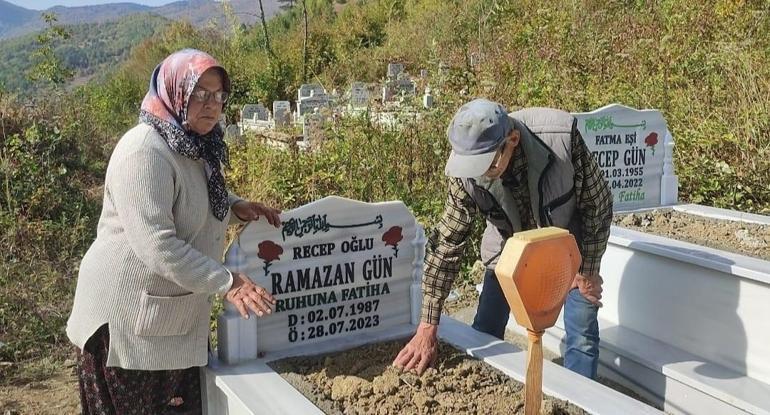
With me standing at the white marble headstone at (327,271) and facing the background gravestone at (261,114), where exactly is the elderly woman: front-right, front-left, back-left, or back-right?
back-left

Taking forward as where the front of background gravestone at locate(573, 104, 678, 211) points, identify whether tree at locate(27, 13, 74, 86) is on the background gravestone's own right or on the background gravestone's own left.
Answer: on the background gravestone's own right

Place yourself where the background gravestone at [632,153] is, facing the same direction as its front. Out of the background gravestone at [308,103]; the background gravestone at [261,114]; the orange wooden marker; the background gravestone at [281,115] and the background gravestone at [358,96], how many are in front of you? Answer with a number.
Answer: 1

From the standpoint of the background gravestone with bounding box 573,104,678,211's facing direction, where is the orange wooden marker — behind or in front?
in front

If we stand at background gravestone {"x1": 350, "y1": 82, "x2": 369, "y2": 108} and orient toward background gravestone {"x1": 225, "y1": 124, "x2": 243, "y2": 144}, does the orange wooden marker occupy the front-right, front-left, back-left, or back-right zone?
front-left

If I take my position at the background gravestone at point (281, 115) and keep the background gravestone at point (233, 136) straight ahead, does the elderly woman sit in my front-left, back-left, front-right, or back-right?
front-left

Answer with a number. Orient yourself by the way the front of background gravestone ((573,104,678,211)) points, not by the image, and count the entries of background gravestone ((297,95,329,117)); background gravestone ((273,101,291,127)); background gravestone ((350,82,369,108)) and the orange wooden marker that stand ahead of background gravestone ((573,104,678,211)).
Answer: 1

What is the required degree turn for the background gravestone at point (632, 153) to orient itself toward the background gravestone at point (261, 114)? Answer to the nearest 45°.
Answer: approximately 135° to its right

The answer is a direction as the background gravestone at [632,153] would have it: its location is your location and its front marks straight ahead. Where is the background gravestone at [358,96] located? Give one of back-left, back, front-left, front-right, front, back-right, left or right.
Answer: back-right

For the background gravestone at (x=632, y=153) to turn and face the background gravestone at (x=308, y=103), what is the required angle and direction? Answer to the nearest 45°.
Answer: approximately 135° to its right

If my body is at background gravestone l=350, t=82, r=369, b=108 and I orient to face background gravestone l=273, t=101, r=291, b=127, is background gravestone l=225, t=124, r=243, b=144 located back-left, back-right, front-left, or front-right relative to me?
front-left

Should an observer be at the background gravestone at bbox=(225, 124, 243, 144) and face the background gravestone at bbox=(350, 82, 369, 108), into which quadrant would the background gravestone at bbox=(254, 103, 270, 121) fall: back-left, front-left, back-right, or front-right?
front-left

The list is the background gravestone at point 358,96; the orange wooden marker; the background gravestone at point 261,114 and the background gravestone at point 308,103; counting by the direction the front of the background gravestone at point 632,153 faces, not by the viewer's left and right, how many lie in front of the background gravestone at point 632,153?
1

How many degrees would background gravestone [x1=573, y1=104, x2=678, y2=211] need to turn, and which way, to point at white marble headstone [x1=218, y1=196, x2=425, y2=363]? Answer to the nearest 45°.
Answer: approximately 45° to its right

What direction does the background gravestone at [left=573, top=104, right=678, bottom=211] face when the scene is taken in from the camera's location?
facing the viewer
